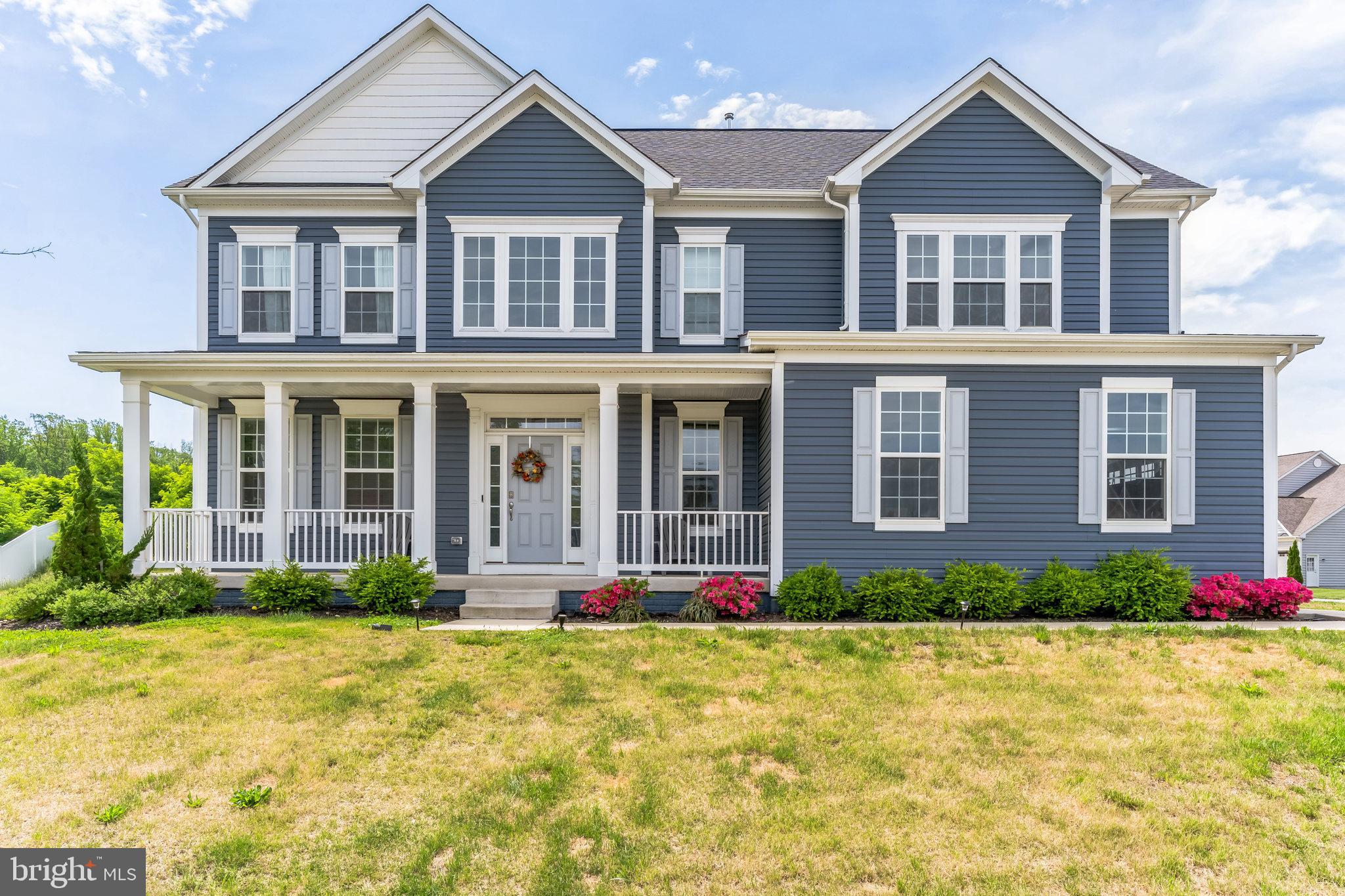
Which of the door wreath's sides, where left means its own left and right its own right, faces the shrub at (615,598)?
front

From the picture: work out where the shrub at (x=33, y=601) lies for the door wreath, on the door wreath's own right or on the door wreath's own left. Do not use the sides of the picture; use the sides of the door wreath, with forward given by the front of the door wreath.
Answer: on the door wreath's own right

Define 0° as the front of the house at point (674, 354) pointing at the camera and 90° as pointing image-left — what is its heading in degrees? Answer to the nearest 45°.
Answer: approximately 0°

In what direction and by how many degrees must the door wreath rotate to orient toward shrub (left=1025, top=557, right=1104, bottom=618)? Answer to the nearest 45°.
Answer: approximately 45° to its left

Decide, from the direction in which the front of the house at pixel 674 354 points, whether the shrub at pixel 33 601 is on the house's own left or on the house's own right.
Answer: on the house's own right

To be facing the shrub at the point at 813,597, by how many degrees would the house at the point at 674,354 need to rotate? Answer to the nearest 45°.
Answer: approximately 45° to its left

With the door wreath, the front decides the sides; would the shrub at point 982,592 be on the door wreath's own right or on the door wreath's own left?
on the door wreath's own left

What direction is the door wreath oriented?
toward the camera

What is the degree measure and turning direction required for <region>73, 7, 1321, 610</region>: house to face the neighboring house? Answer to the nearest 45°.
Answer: approximately 135° to its left

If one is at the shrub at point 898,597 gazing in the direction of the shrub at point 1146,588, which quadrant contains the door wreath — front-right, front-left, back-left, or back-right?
back-left
